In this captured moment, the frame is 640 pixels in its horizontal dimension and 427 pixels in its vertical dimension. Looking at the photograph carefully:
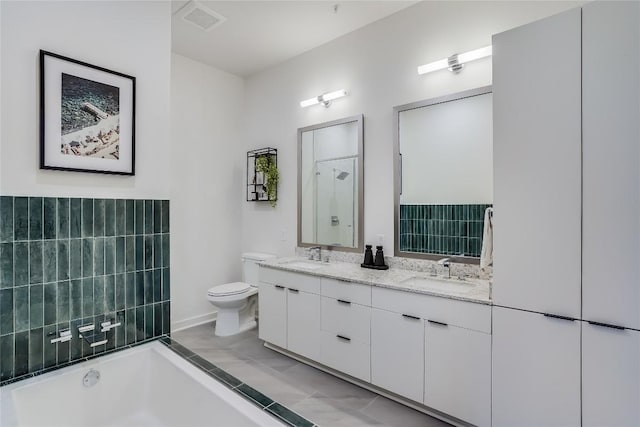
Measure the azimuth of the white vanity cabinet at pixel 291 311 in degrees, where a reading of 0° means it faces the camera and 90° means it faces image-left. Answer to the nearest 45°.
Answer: approximately 45°

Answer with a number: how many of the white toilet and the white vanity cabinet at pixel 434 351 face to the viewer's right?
0

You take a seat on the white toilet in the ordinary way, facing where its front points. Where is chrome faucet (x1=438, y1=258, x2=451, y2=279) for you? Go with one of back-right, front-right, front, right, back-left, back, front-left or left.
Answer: left

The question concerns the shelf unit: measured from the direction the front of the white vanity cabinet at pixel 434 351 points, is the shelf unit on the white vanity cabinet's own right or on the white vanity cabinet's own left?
on the white vanity cabinet's own right

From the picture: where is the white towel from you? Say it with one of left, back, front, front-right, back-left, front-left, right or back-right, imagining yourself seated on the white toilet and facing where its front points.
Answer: left

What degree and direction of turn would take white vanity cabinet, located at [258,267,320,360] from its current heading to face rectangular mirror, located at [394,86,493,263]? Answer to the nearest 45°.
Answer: approximately 135° to its left

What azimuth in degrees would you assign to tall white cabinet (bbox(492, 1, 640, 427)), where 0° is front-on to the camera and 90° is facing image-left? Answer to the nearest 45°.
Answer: approximately 45°
